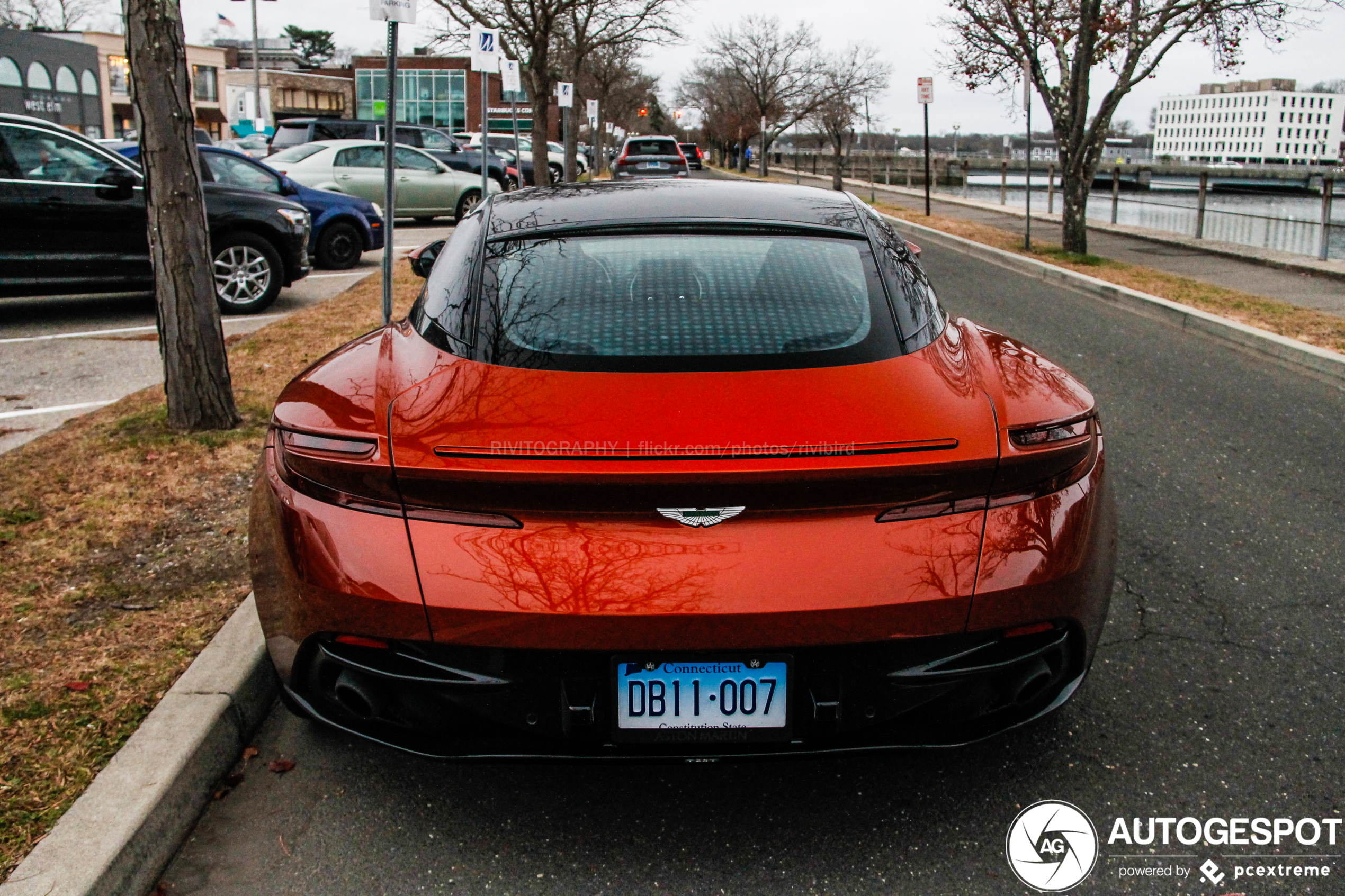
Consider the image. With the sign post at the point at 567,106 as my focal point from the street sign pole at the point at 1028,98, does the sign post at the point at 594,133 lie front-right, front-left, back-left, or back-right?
front-right

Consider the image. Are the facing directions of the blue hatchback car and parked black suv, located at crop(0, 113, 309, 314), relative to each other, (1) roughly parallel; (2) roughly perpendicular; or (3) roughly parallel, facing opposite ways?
roughly parallel

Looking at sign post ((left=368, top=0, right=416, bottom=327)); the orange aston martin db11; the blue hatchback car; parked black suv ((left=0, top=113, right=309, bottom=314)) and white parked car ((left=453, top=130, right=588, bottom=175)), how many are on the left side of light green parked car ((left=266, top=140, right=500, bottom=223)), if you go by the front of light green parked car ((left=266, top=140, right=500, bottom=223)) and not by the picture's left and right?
1

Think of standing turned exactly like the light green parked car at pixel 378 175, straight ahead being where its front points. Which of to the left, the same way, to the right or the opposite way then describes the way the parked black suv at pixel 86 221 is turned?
the same way

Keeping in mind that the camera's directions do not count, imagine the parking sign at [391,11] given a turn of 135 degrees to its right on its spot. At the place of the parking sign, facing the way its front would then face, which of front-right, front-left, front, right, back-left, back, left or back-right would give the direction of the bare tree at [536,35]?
front-right

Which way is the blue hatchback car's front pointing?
to the viewer's right

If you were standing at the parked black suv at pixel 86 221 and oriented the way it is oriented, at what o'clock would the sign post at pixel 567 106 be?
The sign post is roughly at 10 o'clock from the parked black suv.

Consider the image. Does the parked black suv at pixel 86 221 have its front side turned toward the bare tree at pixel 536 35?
no

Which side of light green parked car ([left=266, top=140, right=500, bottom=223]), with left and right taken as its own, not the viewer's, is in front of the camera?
right

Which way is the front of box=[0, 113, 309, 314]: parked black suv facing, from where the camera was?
facing to the right of the viewer

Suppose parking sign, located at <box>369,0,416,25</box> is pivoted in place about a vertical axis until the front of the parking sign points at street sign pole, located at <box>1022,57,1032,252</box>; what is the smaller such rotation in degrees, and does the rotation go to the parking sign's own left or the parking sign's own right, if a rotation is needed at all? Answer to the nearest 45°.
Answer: approximately 135° to the parking sign's own left

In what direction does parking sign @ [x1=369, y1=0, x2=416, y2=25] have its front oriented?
toward the camera

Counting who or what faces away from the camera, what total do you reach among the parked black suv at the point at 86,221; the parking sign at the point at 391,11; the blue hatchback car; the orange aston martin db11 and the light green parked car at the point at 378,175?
1

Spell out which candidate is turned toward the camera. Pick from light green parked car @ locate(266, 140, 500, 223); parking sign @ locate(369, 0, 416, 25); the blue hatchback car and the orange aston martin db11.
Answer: the parking sign

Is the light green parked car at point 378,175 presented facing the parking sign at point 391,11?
no

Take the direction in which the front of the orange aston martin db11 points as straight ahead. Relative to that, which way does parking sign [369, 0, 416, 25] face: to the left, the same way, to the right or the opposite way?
the opposite way

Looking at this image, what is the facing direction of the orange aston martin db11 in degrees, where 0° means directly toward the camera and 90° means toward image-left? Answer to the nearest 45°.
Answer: approximately 180°
